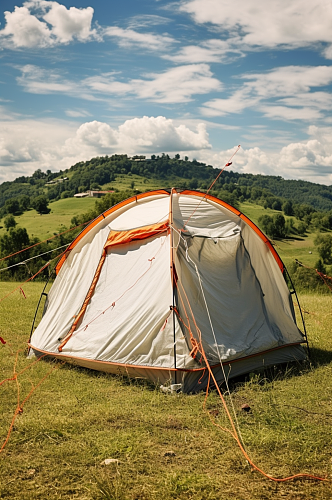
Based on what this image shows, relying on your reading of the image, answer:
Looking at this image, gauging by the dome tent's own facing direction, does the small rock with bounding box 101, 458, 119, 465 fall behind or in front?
in front

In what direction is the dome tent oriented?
toward the camera
